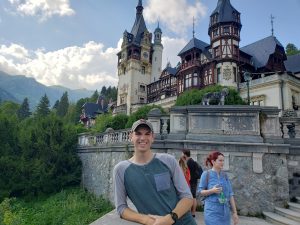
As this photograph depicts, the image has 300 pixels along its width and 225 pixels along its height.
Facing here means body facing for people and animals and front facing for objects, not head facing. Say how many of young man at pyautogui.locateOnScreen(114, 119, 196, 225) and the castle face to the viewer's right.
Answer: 0

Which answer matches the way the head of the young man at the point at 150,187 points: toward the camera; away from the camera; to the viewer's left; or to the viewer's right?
toward the camera

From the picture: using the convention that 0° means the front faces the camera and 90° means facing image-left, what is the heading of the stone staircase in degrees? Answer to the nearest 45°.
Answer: approximately 45°

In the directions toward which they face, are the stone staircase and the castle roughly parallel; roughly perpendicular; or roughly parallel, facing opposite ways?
roughly parallel

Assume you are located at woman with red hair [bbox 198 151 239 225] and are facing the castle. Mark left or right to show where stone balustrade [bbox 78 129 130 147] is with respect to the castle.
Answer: left

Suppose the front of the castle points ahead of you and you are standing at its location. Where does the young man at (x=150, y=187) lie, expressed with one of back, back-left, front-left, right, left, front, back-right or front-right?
front-left

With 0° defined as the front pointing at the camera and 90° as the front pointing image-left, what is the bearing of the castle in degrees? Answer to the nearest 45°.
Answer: approximately 45°

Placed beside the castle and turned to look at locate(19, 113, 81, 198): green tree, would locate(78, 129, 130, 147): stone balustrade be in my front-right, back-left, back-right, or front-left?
front-left

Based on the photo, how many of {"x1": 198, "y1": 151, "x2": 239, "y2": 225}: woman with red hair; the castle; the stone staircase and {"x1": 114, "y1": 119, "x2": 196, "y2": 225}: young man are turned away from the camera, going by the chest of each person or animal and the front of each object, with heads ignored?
0

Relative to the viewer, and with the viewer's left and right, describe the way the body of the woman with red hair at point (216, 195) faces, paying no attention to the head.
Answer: facing the viewer and to the right of the viewer

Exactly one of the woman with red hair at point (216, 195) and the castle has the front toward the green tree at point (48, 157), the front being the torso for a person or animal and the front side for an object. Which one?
the castle

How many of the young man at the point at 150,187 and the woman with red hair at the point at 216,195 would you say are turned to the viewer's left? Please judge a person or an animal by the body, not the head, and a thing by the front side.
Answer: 0

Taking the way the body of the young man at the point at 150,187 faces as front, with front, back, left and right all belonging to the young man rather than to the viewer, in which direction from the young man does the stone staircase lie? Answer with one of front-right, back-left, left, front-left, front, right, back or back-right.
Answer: back-left

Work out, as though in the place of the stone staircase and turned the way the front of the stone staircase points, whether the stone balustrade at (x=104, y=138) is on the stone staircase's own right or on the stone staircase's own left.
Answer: on the stone staircase's own right

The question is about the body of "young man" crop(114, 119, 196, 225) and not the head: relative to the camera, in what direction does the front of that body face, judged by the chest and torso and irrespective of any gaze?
toward the camera
